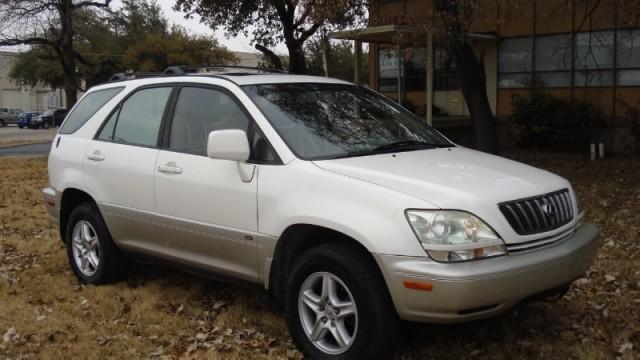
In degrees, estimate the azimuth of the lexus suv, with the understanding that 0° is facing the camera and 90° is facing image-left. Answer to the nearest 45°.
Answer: approximately 315°

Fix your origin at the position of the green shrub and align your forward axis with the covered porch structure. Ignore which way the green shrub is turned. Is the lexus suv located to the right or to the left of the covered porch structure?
left

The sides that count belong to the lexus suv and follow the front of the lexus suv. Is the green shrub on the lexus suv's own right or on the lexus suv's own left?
on the lexus suv's own left

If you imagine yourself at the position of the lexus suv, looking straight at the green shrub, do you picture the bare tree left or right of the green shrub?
left

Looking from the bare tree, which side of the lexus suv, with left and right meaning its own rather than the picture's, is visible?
back

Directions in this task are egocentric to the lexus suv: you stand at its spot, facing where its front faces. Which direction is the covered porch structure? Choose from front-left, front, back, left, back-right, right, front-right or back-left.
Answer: back-left
